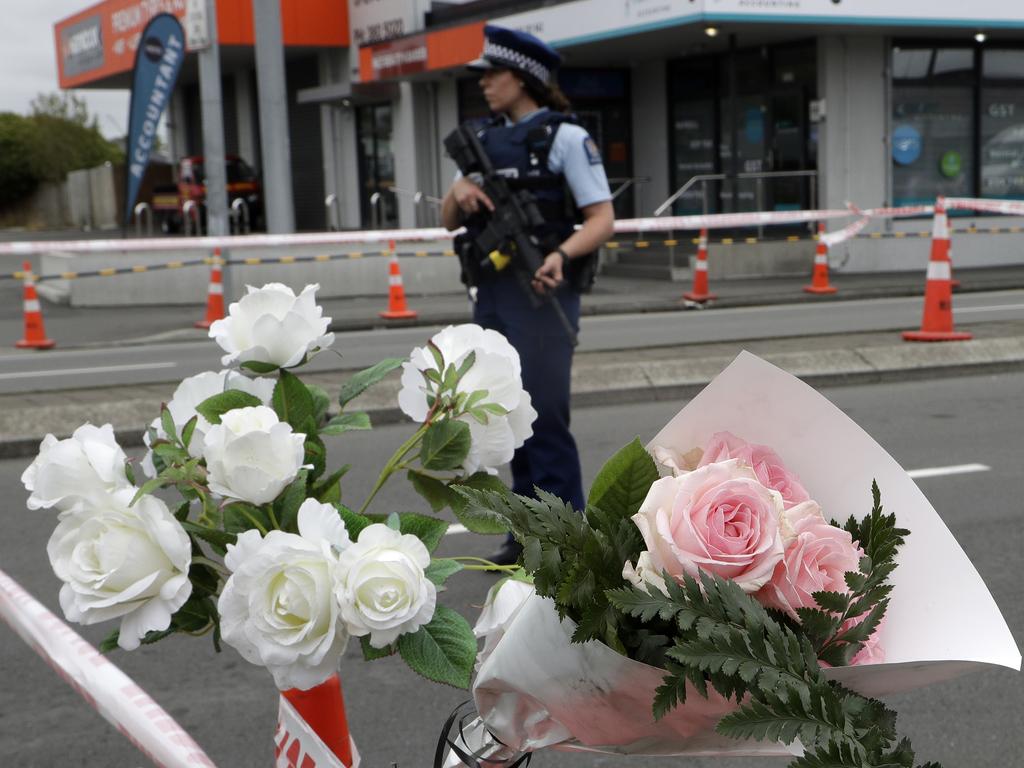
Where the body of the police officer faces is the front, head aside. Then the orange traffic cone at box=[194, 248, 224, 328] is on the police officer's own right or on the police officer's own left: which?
on the police officer's own right

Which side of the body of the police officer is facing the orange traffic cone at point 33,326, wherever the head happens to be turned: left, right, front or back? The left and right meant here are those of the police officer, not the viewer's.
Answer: right

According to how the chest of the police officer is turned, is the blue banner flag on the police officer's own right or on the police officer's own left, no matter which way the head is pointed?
on the police officer's own right

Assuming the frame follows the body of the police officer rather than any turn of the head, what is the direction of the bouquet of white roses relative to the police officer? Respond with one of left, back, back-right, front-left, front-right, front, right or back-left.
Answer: front-left

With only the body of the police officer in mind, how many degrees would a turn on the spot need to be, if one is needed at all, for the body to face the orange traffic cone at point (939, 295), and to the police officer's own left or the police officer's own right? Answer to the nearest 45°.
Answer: approximately 180°

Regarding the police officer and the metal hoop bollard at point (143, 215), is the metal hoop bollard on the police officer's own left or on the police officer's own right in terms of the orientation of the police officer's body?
on the police officer's own right

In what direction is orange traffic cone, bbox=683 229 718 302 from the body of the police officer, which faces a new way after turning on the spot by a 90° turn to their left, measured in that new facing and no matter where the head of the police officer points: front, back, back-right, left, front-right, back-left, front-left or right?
back-left

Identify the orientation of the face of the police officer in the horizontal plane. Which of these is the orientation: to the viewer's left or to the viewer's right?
to the viewer's left
